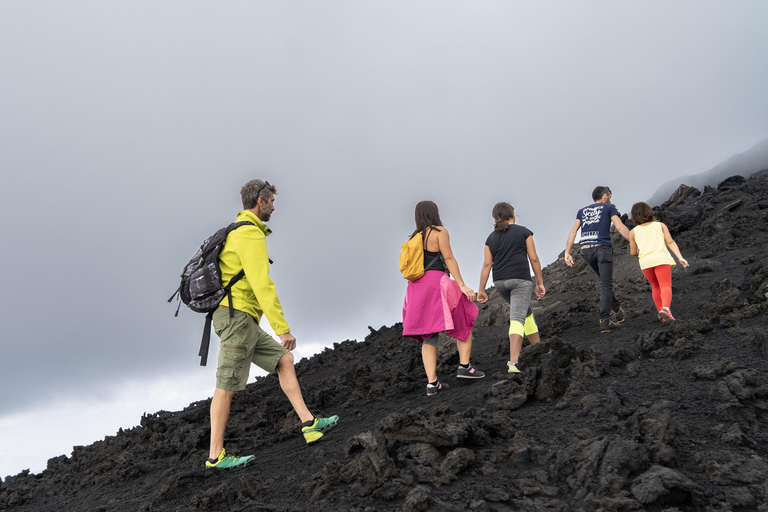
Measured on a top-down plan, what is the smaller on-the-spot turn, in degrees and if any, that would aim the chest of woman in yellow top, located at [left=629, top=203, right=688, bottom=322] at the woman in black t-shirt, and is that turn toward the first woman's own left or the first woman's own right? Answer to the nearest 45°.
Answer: approximately 135° to the first woman's own left

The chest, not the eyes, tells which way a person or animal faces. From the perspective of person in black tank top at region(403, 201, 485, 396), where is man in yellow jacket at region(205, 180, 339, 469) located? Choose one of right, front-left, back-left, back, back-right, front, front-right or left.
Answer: back

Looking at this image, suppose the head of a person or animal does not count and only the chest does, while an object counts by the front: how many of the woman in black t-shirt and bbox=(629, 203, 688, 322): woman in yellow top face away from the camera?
2

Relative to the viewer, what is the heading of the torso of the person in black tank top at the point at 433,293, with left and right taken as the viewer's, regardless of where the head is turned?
facing away from the viewer and to the right of the viewer

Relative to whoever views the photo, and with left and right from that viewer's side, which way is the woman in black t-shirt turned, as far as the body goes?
facing away from the viewer

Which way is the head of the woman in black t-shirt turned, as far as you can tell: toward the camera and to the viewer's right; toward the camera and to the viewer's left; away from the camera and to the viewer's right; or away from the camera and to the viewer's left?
away from the camera and to the viewer's right

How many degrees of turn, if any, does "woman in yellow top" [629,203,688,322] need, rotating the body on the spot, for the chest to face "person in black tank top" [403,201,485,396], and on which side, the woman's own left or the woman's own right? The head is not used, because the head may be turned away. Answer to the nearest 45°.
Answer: approximately 135° to the woman's own left

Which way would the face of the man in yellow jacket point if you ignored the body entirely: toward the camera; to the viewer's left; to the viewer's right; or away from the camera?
to the viewer's right

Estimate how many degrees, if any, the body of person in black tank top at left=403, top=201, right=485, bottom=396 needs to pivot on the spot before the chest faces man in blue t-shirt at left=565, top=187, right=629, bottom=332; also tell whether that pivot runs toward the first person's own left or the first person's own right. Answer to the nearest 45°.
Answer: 0° — they already face them

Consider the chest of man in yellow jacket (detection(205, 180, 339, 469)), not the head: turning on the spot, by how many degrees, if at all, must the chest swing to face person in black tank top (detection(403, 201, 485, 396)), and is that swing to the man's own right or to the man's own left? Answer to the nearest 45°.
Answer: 0° — they already face them

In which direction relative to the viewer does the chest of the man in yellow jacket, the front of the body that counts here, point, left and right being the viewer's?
facing to the right of the viewer

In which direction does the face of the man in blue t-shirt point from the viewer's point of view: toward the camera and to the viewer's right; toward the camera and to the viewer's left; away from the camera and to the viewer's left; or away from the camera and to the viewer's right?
away from the camera and to the viewer's right

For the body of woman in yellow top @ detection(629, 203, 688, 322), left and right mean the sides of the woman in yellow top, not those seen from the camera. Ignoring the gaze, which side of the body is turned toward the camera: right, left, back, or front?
back
